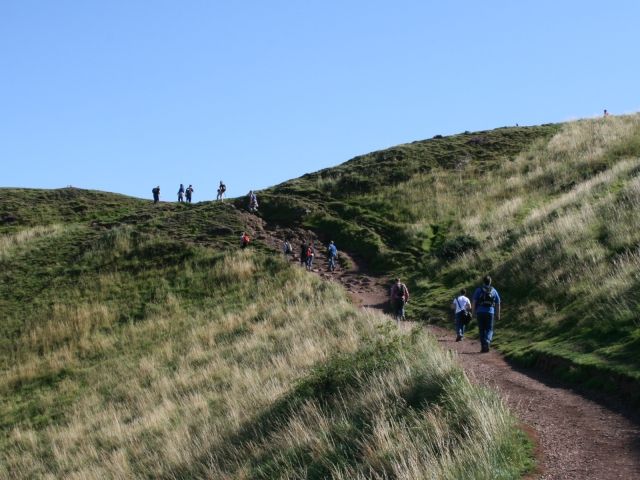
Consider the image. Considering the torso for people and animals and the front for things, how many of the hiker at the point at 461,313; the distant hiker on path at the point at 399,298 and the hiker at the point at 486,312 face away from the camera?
3

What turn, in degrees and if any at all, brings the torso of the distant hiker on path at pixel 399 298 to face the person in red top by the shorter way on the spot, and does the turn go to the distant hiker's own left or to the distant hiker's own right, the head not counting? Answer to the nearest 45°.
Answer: approximately 45° to the distant hiker's own left

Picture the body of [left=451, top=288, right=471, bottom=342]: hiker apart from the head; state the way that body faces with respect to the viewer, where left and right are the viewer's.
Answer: facing away from the viewer

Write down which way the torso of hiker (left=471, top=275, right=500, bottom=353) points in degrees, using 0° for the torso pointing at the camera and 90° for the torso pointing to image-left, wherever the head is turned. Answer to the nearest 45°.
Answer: approximately 180°

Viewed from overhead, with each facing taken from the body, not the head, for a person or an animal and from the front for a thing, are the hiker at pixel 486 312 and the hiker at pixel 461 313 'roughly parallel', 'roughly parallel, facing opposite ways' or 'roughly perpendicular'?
roughly parallel

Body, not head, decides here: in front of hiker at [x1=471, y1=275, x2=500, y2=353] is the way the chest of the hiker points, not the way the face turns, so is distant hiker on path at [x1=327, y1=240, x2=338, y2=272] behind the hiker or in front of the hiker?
in front

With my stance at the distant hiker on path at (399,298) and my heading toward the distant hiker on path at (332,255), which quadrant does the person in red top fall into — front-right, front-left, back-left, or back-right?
front-left

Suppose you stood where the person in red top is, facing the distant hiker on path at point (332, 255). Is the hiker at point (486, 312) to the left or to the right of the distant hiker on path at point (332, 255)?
right

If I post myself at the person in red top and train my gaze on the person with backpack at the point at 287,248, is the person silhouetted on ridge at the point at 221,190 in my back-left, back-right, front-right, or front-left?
back-left

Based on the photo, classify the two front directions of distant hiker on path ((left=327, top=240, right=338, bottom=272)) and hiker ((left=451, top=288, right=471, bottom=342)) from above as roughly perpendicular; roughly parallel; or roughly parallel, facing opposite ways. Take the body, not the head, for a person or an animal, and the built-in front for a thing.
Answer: roughly parallel

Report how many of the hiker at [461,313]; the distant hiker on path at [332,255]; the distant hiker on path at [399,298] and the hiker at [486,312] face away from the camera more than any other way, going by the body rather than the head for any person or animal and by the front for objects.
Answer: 4

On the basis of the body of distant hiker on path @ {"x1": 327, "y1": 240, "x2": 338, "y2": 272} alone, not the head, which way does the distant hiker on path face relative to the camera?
away from the camera

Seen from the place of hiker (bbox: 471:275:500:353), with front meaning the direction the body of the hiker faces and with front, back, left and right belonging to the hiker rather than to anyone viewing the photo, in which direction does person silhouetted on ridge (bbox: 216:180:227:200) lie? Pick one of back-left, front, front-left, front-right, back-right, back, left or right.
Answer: front-left
